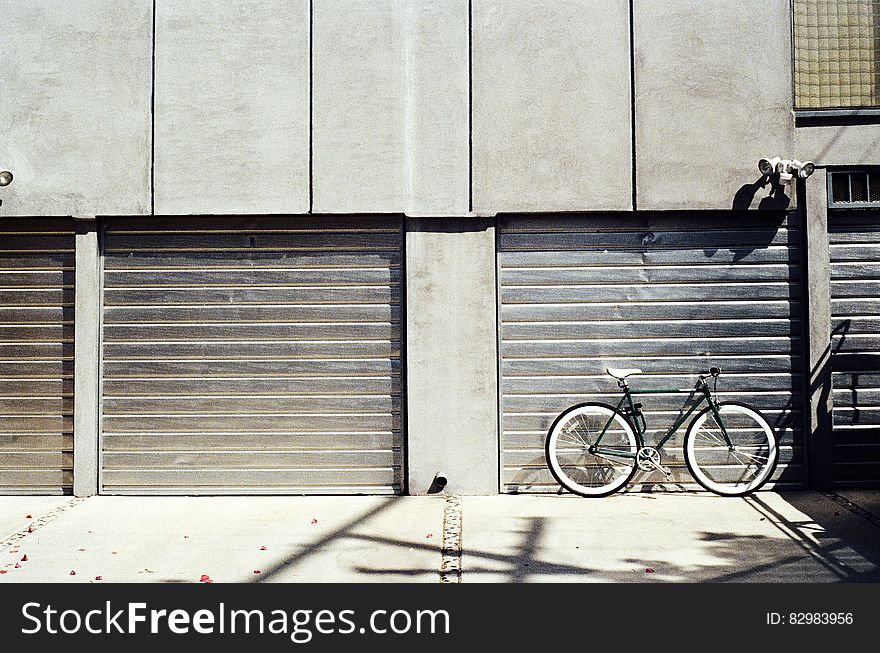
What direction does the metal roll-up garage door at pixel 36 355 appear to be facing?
toward the camera

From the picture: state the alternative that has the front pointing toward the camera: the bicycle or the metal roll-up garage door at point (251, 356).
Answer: the metal roll-up garage door

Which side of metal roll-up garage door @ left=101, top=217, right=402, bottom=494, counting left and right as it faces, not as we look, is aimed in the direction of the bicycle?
left

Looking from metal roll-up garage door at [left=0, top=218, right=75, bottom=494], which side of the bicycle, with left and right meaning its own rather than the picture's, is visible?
back

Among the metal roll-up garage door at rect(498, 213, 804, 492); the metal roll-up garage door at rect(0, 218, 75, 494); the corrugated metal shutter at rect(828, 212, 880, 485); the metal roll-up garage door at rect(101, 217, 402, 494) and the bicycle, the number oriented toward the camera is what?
4

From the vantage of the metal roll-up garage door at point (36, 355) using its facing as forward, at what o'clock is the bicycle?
The bicycle is roughly at 10 o'clock from the metal roll-up garage door.

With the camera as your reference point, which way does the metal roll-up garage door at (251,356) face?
facing the viewer

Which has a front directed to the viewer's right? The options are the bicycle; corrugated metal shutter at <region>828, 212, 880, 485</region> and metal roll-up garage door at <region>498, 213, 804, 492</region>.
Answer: the bicycle

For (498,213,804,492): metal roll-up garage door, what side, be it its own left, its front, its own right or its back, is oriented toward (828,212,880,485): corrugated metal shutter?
left

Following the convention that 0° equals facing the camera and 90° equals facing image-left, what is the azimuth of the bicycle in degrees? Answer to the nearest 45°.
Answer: approximately 270°

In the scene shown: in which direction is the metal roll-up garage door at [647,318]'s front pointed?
toward the camera

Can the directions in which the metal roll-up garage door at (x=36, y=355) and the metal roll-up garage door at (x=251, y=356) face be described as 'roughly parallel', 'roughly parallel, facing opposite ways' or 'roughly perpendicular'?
roughly parallel

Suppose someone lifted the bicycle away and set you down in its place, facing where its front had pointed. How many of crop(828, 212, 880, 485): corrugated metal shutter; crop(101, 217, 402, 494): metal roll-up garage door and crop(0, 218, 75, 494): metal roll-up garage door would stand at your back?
2
